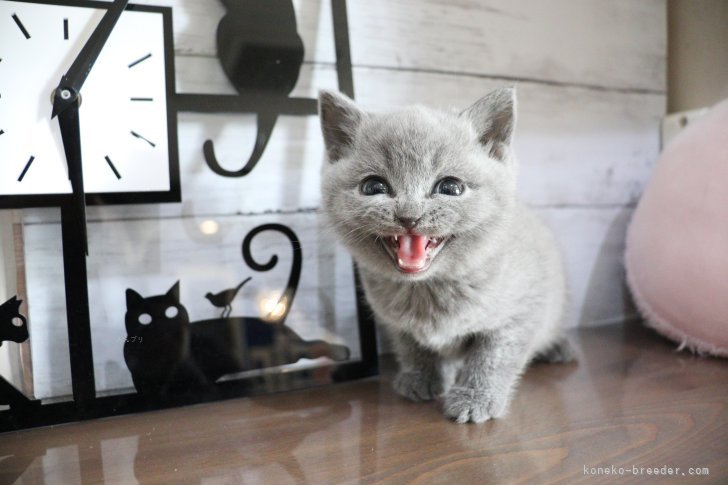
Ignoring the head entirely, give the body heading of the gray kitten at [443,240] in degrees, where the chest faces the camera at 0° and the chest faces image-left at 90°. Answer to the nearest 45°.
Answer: approximately 45°

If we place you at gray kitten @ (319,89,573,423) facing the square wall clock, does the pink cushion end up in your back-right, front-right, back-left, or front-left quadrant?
back-right
